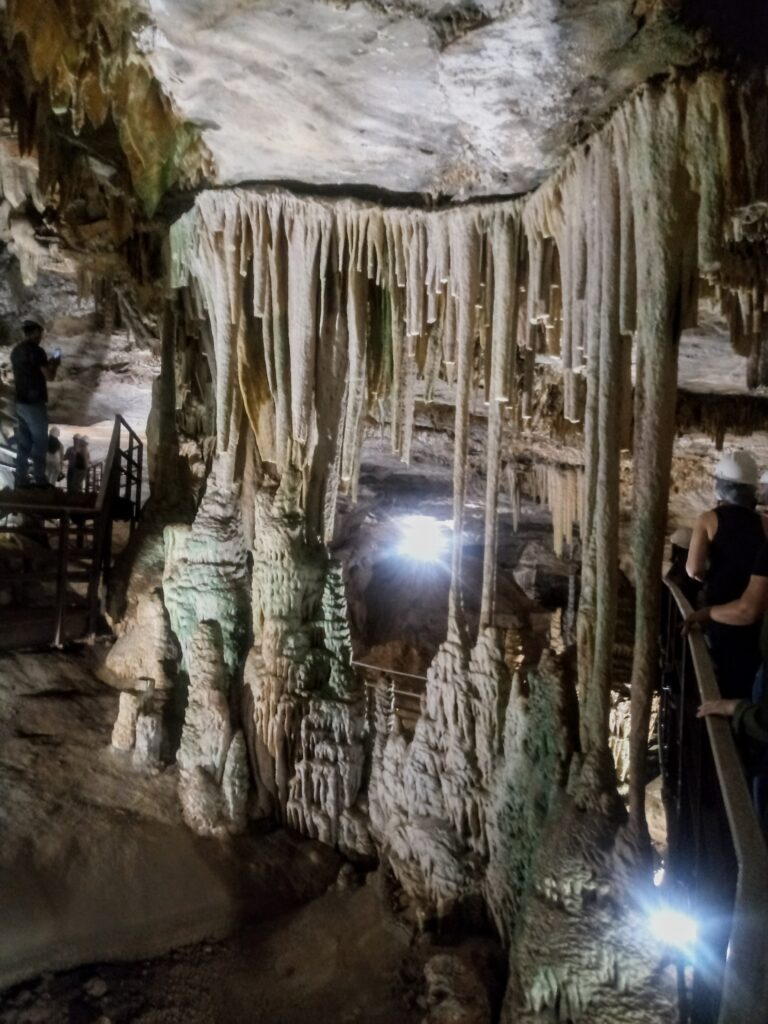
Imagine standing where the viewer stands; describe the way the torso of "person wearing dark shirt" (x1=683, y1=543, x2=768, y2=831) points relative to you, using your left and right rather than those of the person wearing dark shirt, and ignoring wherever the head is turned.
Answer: facing to the left of the viewer

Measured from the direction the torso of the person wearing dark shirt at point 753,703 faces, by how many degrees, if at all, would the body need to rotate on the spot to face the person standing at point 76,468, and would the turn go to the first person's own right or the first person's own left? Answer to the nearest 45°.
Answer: approximately 45° to the first person's own right

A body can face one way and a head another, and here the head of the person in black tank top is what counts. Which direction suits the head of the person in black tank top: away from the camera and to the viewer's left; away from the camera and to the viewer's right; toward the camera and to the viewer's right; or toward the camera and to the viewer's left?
away from the camera and to the viewer's left

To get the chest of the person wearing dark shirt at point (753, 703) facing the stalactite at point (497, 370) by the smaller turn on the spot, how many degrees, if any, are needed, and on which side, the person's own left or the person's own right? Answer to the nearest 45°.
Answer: approximately 45° to the person's own right

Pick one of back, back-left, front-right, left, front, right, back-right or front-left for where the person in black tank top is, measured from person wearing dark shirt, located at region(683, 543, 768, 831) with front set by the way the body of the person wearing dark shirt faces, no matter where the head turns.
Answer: right
